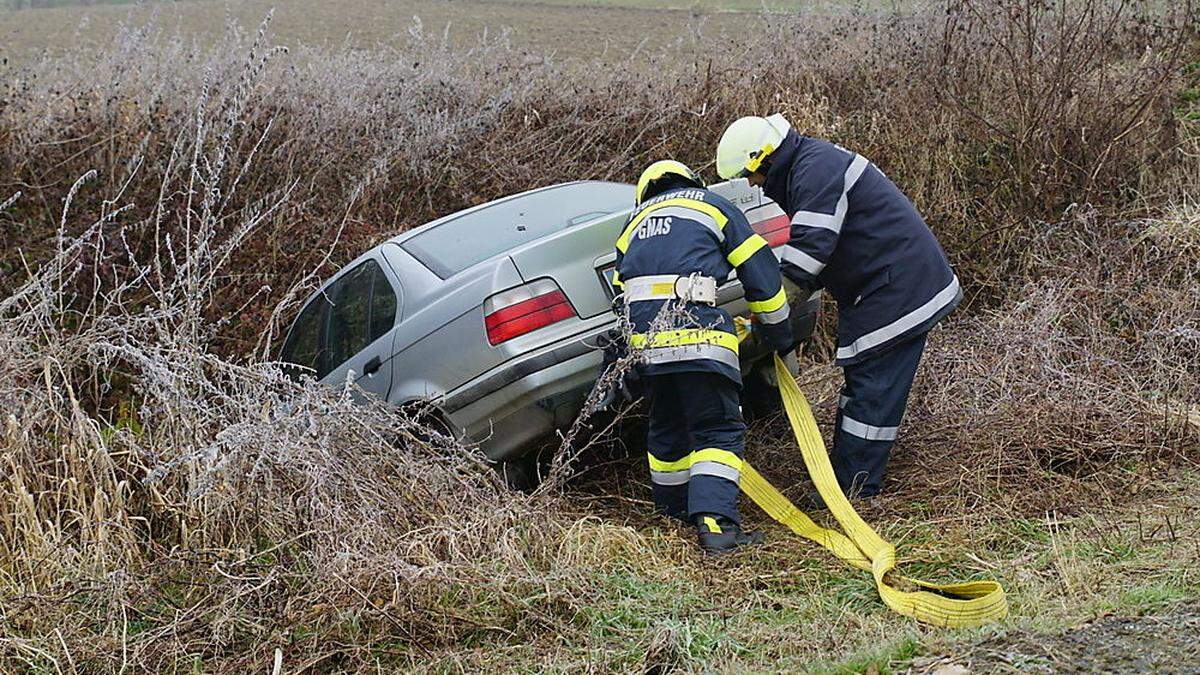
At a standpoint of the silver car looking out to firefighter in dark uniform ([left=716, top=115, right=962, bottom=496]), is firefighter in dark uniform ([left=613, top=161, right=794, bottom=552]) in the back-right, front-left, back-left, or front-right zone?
front-right

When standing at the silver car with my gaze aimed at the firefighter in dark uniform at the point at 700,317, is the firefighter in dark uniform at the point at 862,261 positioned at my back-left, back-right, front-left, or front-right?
front-left

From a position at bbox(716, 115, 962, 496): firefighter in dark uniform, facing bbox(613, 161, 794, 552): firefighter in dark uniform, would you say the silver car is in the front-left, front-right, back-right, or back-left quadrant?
front-right

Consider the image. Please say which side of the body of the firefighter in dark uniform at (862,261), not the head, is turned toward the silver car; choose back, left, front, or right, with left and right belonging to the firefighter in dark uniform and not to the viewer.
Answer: front

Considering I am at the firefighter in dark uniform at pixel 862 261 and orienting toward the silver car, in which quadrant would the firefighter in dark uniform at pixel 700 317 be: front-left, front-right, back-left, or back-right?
front-left

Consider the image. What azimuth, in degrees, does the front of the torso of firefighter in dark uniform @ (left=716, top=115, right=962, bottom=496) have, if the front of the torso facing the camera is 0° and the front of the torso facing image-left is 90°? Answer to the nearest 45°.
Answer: approximately 90°
